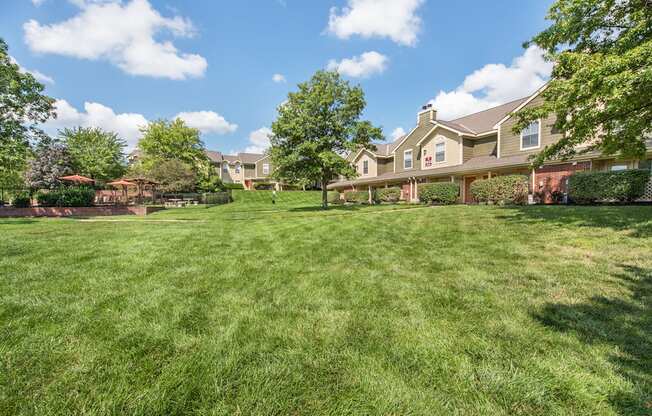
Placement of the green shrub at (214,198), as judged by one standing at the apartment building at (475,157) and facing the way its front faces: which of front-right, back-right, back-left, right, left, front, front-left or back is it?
front-right

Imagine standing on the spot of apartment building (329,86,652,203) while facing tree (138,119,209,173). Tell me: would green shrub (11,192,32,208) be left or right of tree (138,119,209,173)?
left

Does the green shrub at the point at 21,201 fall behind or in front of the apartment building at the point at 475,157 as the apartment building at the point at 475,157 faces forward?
in front

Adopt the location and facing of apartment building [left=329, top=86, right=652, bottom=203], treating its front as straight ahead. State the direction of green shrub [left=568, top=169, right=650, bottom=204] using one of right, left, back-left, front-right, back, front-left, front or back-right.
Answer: left

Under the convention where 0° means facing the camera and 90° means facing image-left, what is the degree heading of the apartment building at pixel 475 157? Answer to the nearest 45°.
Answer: approximately 45°

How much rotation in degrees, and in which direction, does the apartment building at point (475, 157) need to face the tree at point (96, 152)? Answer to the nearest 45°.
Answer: approximately 45° to its right

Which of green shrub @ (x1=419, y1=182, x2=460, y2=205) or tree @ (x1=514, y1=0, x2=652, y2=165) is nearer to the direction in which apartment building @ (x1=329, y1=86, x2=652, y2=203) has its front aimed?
the green shrub

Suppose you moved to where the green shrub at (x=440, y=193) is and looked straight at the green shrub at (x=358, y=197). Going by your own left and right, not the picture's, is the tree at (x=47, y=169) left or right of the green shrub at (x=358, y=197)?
left

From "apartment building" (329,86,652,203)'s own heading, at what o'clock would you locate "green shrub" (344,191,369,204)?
The green shrub is roughly at 2 o'clock from the apartment building.

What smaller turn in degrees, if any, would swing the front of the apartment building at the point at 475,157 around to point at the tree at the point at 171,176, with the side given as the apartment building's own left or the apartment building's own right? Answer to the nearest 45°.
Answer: approximately 45° to the apartment building's own right
